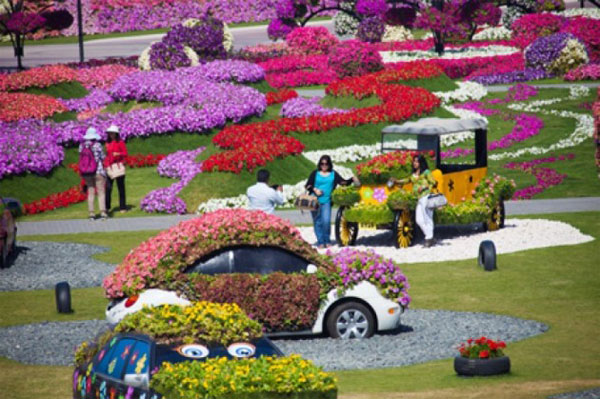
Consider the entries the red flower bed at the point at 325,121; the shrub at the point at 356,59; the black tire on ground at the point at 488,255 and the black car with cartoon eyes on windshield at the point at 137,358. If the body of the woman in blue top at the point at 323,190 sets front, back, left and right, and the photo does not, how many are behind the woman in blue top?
2

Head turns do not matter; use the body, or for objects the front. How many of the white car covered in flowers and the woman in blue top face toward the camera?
1

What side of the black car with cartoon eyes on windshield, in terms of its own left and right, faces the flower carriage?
left

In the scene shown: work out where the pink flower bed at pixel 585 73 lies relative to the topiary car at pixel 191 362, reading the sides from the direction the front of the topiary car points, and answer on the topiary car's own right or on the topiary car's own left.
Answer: on the topiary car's own left

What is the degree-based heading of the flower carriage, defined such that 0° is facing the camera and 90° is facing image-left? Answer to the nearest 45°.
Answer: approximately 45°

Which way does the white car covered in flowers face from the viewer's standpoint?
to the viewer's right

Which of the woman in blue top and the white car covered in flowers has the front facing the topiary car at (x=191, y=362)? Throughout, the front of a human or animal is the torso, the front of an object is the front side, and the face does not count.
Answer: the woman in blue top

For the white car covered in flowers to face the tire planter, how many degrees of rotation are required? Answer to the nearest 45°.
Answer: approximately 45° to its right

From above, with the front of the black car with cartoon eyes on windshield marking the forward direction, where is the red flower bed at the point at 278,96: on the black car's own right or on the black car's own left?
on the black car's own left

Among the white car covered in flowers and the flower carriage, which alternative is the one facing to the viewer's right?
the white car covered in flowers

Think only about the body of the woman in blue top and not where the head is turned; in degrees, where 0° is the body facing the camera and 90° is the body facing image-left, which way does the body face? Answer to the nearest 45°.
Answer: approximately 0°
